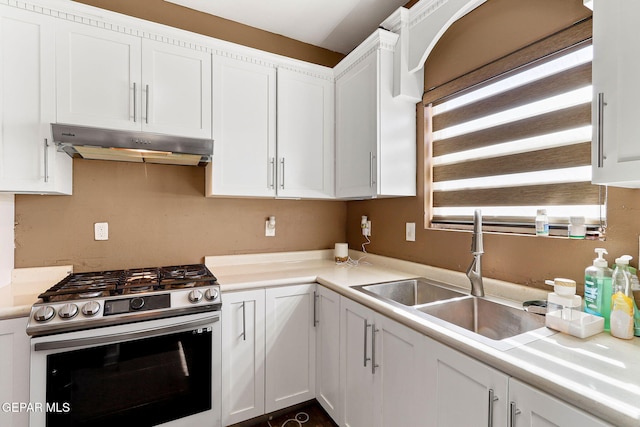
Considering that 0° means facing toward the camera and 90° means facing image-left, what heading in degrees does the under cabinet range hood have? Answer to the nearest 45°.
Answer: approximately 0°

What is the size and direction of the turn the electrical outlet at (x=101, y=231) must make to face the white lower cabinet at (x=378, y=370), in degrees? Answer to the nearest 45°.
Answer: approximately 45° to its left

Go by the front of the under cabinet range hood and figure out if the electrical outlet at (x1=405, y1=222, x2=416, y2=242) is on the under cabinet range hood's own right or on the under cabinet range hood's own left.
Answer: on the under cabinet range hood's own left

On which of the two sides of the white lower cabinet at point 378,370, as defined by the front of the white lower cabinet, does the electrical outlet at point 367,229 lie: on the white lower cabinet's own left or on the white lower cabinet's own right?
on the white lower cabinet's own right

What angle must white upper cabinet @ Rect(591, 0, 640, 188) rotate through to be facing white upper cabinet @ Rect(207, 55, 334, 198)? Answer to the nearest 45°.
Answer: approximately 45° to its right
